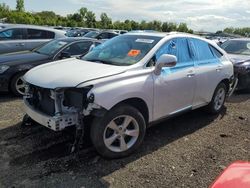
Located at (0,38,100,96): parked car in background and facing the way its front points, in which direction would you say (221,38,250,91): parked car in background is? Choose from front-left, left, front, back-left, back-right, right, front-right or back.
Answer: back-left

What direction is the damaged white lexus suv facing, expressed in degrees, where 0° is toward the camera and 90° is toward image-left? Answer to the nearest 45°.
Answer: approximately 45°

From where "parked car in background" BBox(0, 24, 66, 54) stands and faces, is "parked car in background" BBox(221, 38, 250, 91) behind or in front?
behind

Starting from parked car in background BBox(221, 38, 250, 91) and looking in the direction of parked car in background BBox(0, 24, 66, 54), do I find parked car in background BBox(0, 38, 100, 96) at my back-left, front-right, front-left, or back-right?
front-left

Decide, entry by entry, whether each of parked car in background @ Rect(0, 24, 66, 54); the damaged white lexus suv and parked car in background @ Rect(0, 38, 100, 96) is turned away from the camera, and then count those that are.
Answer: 0

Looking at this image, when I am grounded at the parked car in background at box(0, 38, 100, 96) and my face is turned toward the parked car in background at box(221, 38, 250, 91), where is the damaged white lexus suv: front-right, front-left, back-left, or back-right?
front-right

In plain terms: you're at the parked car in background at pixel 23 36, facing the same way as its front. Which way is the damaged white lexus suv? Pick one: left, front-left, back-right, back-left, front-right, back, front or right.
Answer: left

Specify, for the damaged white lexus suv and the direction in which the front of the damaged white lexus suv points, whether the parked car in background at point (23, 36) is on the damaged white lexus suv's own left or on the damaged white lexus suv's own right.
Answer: on the damaged white lexus suv's own right

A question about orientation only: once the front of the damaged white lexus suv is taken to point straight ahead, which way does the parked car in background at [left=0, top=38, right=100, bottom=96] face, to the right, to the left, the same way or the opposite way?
the same way

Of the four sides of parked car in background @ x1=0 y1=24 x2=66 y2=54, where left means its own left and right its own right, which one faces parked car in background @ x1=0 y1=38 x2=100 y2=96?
left

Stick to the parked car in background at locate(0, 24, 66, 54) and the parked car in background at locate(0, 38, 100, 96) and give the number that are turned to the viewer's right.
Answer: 0

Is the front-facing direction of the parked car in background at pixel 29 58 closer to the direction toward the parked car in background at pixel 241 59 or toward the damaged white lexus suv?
the damaged white lexus suv

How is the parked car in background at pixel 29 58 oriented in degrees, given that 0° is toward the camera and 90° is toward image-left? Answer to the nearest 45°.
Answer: approximately 45°

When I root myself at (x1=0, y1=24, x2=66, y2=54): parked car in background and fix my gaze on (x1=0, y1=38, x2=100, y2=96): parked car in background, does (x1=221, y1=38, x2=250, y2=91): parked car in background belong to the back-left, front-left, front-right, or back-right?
front-left

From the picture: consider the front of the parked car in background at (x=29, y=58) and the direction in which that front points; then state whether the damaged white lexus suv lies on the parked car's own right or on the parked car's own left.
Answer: on the parked car's own left

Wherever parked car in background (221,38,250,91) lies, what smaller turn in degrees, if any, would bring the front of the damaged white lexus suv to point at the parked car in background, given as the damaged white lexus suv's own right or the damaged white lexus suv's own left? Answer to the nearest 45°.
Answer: approximately 180°

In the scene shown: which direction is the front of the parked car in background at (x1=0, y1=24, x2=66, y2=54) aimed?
to the viewer's left
